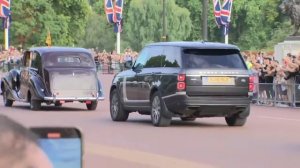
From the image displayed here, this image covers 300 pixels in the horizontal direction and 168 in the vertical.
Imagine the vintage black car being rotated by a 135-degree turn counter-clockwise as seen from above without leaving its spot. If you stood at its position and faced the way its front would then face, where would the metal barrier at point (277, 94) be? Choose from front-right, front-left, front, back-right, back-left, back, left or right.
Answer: left

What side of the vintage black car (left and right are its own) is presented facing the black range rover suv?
back

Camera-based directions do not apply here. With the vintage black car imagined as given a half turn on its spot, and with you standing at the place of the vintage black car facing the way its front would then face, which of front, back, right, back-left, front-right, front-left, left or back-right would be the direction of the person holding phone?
front-right

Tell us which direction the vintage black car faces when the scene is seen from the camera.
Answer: facing away from the viewer and to the left of the viewer

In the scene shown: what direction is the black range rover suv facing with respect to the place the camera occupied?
facing away from the viewer and to the left of the viewer
